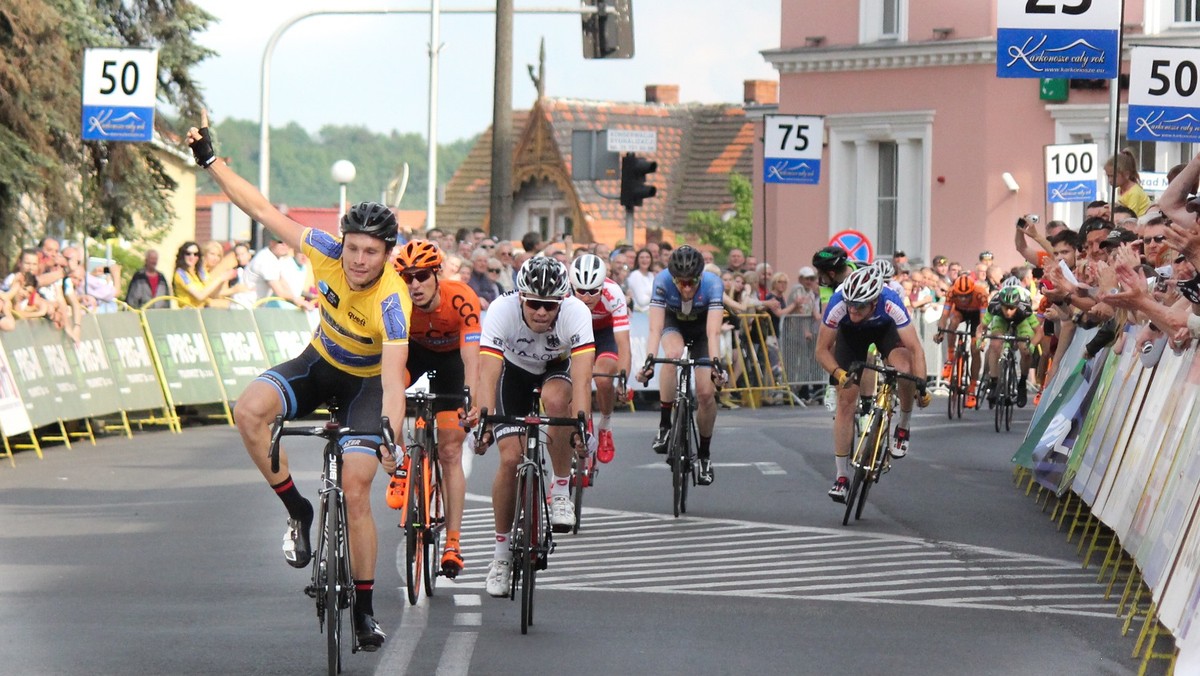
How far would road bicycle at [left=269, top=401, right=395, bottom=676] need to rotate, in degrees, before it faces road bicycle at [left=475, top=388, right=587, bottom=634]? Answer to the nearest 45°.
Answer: approximately 135° to its left

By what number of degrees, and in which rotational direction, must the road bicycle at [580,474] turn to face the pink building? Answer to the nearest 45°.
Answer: approximately 180°

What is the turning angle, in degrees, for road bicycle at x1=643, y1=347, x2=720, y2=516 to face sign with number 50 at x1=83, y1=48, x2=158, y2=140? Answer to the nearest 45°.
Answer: approximately 135° to its right

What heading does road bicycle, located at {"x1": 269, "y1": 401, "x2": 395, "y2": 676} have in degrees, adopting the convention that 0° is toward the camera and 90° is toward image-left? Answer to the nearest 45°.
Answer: approximately 0°

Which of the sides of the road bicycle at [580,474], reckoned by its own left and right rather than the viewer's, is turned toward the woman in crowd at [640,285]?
back

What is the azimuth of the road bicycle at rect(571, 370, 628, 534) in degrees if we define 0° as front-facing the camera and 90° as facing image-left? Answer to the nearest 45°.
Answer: approximately 0°

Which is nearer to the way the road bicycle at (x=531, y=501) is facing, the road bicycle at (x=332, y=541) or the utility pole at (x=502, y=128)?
the road bicycle

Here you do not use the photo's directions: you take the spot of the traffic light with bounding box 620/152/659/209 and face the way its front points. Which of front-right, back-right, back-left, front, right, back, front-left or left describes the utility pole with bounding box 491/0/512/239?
back-right

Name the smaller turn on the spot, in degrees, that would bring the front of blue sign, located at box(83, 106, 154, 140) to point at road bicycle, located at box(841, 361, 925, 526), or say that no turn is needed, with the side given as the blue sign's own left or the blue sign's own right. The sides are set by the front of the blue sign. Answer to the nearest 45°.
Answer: approximately 45° to the blue sign's own left
